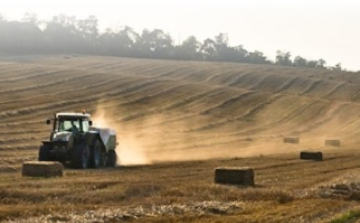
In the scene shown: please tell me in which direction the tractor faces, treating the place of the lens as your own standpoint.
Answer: facing the viewer and to the left of the viewer

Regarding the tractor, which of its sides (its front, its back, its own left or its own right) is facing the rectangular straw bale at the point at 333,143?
back

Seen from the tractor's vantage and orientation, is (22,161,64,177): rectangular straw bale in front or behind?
in front

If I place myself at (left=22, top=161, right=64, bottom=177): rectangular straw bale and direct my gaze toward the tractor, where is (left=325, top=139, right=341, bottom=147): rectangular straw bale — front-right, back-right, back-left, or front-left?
front-right

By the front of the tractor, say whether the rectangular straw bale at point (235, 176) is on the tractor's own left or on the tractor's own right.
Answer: on the tractor's own left

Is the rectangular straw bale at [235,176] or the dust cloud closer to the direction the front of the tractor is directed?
the rectangular straw bale

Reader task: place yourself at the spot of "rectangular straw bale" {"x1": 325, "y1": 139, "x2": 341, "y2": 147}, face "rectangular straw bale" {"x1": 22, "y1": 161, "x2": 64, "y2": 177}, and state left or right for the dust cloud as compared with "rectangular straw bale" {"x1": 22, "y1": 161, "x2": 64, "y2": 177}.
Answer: right
